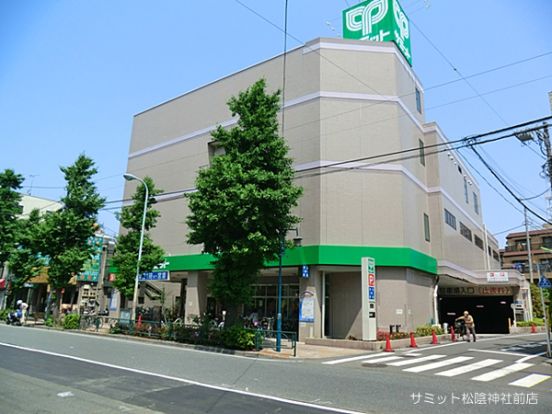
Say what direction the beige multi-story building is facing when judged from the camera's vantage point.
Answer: facing the viewer and to the left of the viewer

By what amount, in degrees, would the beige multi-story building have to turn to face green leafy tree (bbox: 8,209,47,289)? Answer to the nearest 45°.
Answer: approximately 45° to its right

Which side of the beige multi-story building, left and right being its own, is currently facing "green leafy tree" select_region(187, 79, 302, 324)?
front

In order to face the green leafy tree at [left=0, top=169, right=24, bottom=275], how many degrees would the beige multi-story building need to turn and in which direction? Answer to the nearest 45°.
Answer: approximately 45° to its right
